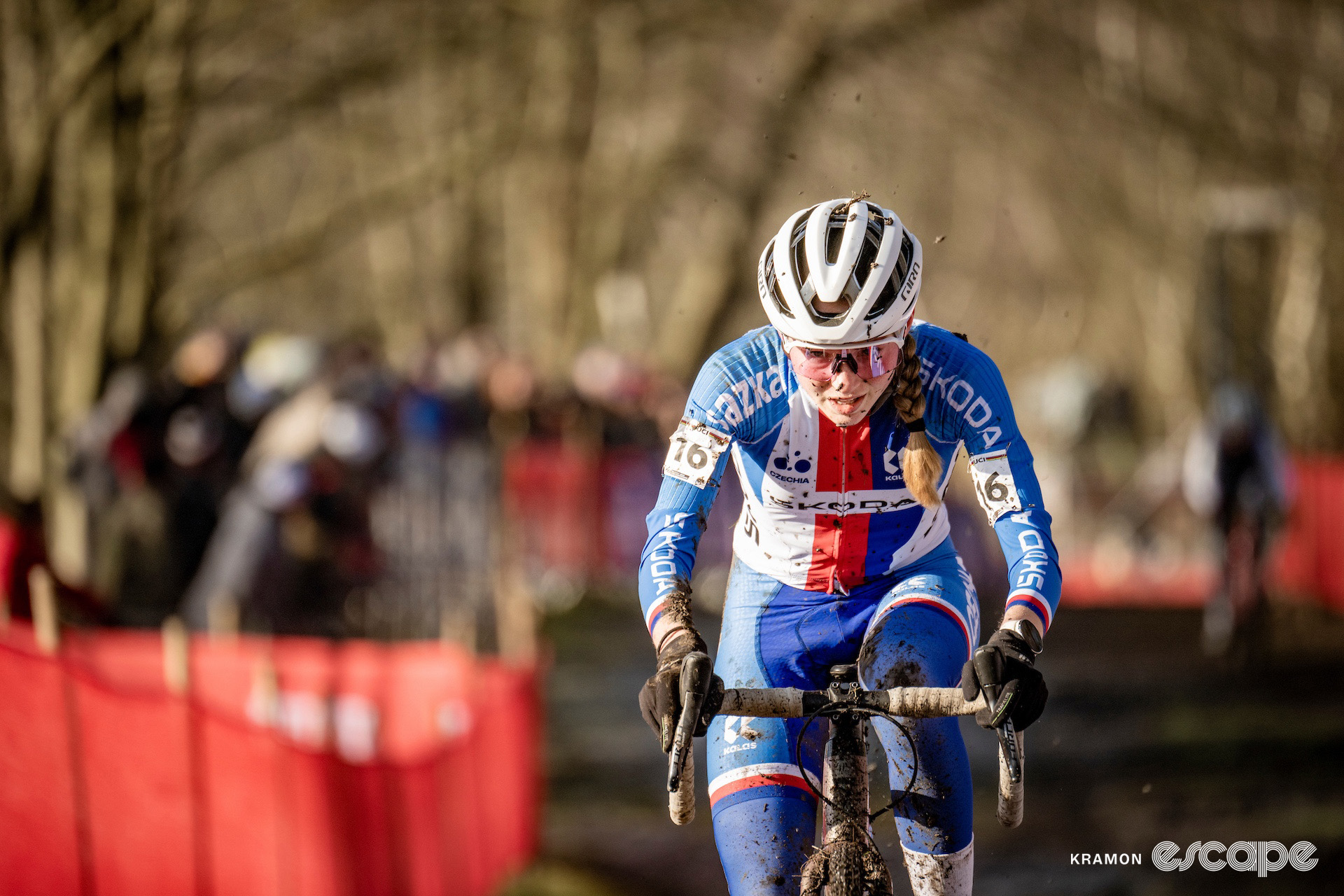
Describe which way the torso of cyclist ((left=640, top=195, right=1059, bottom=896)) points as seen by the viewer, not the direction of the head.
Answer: toward the camera

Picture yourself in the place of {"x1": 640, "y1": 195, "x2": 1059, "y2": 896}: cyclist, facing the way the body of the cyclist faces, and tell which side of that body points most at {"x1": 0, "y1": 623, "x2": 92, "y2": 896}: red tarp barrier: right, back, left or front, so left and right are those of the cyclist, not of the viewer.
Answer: right

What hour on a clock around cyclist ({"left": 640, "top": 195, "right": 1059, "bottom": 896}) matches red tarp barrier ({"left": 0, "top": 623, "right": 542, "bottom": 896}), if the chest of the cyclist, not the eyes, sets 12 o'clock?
The red tarp barrier is roughly at 4 o'clock from the cyclist.

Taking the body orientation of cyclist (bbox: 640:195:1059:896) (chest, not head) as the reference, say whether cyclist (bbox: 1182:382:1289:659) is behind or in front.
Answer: behind

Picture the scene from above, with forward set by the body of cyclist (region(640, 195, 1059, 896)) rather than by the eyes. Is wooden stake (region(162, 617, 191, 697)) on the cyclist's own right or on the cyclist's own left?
on the cyclist's own right

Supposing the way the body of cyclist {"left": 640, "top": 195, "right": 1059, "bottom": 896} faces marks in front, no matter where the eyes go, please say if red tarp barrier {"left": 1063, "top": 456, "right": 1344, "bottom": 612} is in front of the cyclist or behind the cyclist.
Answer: behind
